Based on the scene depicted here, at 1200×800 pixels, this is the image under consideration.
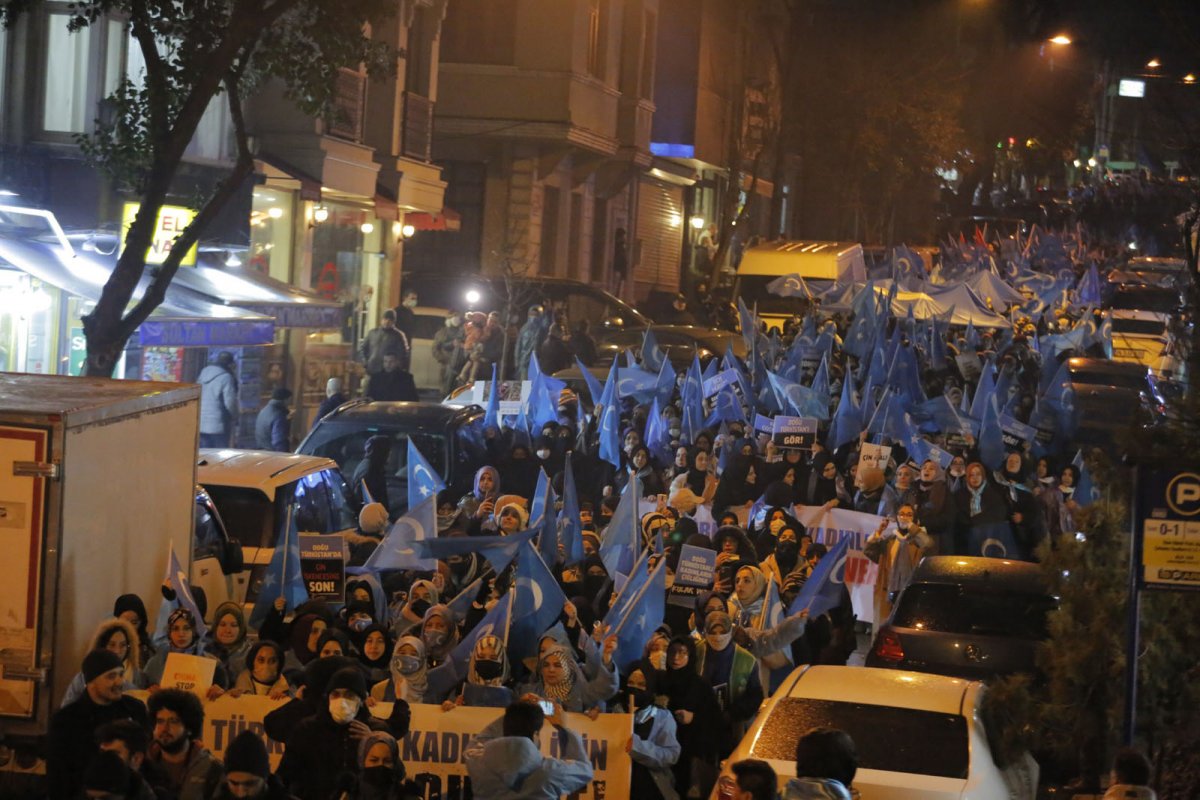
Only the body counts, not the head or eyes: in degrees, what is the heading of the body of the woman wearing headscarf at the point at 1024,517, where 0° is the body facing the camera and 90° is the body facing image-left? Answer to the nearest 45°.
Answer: approximately 45°

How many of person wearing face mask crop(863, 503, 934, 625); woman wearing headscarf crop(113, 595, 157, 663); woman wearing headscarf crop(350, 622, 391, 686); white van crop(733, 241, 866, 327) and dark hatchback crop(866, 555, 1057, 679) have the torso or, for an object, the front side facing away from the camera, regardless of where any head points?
1

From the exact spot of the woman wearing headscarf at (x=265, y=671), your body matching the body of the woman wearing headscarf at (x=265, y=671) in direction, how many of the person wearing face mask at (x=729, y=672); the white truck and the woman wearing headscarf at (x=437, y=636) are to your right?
1

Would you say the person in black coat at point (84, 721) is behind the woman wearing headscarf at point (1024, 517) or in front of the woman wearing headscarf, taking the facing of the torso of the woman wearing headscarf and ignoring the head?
in front

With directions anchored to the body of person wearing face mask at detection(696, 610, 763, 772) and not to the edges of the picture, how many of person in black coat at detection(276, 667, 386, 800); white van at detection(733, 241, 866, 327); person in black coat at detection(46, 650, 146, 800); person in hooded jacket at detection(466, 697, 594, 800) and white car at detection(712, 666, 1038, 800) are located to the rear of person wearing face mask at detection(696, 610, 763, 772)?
1

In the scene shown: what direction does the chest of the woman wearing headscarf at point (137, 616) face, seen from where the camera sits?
toward the camera

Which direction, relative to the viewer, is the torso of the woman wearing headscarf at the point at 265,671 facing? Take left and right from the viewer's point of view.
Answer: facing the viewer

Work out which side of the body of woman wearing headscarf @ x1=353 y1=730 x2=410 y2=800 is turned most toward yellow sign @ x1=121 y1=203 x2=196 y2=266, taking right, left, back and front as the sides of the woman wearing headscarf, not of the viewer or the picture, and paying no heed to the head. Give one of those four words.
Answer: back

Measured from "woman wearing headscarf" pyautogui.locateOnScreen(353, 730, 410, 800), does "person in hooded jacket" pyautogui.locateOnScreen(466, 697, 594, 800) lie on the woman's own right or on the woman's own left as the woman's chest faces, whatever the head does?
on the woman's own left

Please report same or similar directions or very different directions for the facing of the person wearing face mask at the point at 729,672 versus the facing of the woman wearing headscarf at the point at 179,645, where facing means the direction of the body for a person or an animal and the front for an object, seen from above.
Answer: same or similar directions

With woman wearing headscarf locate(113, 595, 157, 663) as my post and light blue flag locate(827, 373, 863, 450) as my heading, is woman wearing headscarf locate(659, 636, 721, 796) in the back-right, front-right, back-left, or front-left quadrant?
front-right

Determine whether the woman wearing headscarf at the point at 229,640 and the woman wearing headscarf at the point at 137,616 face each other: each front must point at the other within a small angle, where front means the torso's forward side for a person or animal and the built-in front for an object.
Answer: no

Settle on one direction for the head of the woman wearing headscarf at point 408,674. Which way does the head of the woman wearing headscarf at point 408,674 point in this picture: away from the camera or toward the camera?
toward the camera

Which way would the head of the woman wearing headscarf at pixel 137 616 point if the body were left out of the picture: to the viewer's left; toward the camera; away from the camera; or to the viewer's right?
toward the camera

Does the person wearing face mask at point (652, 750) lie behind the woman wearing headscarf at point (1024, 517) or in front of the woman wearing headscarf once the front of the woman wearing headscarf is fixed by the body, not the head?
in front

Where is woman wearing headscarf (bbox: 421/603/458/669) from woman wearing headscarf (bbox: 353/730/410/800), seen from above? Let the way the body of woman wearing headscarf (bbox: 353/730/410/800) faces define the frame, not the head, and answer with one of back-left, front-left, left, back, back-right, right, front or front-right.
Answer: back

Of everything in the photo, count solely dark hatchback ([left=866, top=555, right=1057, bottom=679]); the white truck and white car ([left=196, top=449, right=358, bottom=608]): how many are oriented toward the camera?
0

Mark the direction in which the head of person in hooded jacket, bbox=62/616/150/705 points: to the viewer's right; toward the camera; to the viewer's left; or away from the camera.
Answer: toward the camera

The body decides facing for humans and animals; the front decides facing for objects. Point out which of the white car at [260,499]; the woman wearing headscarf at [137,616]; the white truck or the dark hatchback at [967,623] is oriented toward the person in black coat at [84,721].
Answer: the woman wearing headscarf

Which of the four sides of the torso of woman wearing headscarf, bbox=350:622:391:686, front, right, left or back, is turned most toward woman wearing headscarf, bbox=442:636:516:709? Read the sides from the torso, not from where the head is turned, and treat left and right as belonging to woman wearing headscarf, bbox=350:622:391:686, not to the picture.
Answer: left

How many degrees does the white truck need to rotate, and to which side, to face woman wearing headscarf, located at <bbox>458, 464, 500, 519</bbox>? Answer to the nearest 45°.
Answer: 0° — it already faces them

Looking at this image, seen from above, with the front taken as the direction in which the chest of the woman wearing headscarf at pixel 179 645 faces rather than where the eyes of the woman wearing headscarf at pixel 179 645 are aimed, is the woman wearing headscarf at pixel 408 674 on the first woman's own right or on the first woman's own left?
on the first woman's own left

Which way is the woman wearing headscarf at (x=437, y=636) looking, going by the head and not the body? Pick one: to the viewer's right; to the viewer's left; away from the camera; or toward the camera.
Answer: toward the camera

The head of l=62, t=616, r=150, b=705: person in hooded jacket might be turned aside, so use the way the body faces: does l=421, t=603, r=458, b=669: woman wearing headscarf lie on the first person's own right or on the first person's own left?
on the first person's own left
